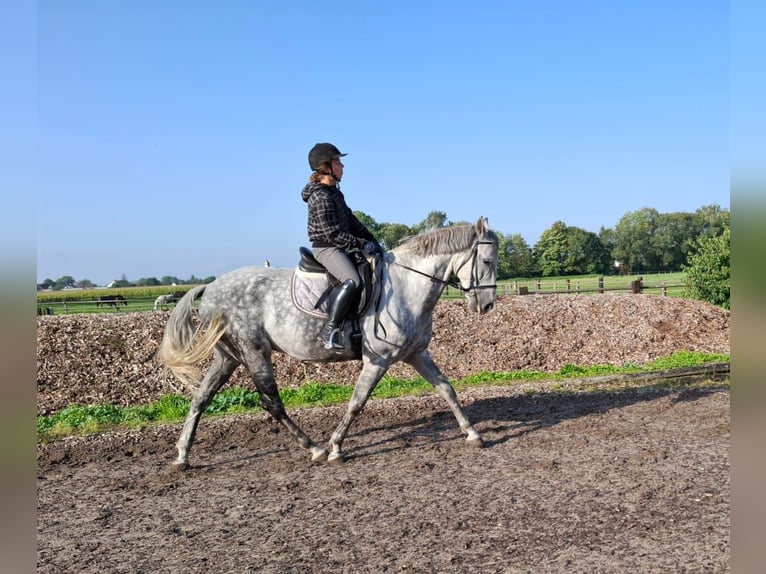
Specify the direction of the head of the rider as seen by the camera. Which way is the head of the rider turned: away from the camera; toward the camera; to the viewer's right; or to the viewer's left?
to the viewer's right

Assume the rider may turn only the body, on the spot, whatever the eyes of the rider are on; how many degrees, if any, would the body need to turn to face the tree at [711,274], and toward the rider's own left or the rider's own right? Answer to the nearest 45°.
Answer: approximately 45° to the rider's own left

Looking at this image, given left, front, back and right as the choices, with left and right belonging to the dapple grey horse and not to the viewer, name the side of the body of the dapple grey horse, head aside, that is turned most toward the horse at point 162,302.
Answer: left

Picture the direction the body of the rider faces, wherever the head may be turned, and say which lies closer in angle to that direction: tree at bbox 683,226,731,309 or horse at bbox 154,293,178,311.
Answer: the tree

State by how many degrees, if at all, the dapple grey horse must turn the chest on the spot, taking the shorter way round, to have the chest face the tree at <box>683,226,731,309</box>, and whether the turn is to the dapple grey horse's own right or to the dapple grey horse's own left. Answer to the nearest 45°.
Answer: approximately 45° to the dapple grey horse's own left

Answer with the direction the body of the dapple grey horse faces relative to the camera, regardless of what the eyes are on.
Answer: to the viewer's right

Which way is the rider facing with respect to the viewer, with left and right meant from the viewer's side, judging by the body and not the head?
facing to the right of the viewer

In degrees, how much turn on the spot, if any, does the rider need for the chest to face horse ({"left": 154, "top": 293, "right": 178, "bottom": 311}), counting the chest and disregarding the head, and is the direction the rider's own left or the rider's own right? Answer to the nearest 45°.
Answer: approximately 135° to the rider's own left

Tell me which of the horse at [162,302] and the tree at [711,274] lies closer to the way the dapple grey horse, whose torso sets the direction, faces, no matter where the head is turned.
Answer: the tree
